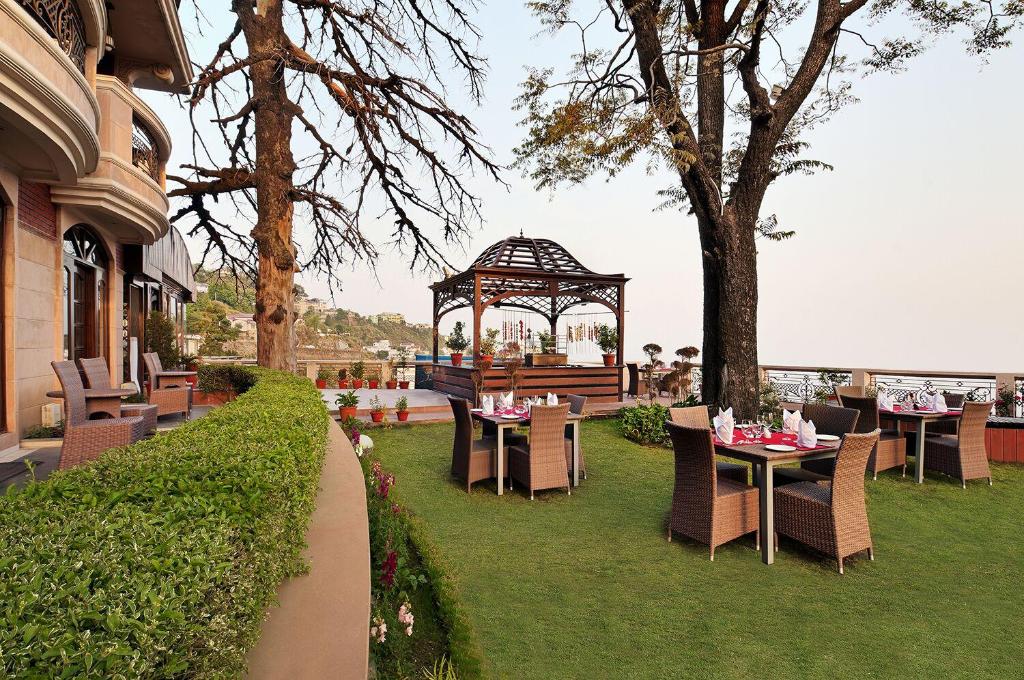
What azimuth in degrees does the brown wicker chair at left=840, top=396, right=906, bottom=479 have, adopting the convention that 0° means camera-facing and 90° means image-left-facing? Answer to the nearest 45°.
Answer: approximately 225°

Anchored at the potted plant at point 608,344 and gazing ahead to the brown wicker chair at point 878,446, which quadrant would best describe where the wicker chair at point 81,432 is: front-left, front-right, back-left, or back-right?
front-right

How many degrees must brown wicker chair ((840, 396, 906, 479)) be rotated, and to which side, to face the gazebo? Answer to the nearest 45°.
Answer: approximately 90° to its left

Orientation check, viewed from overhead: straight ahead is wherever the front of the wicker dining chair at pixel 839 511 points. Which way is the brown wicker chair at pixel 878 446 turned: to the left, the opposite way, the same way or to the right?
to the right

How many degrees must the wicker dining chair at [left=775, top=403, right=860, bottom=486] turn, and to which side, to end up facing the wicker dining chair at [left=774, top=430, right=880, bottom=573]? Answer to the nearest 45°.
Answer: approximately 45° to its left

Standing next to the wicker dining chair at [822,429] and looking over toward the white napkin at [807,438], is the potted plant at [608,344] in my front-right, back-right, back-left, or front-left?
back-right

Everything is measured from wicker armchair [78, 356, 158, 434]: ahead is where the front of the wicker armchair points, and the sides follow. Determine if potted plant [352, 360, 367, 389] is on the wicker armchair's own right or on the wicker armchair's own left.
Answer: on the wicker armchair's own left

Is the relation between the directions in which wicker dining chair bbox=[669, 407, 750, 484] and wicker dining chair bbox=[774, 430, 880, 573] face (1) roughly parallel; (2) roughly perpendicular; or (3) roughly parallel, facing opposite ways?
roughly parallel, facing opposite ways

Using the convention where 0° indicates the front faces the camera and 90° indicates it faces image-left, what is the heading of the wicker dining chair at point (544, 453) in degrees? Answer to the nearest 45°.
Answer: approximately 135°

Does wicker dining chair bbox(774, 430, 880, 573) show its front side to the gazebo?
yes

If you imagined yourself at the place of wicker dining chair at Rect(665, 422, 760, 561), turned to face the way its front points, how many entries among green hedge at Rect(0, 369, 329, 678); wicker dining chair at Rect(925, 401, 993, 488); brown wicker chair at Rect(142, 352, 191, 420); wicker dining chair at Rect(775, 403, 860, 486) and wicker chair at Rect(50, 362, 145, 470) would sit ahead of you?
2

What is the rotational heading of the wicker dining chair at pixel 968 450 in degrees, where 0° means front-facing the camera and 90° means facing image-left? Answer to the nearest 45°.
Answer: approximately 135°

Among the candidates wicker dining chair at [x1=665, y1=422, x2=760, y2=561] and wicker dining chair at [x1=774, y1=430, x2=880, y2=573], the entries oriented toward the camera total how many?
0

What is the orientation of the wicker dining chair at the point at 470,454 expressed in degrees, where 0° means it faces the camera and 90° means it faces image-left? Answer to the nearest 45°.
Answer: approximately 225°

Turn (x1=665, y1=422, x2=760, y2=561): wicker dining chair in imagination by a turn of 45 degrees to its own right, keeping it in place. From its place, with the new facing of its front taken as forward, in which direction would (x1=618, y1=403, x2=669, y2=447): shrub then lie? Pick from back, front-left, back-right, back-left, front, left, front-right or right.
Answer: left

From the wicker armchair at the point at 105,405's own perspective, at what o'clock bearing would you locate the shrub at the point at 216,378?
The shrub is roughly at 8 o'clock from the wicker armchair.

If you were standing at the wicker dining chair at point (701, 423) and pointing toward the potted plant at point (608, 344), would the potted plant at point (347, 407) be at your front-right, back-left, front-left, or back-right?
front-left

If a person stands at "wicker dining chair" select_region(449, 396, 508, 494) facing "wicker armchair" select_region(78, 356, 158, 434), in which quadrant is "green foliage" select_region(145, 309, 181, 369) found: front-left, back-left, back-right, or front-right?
front-right

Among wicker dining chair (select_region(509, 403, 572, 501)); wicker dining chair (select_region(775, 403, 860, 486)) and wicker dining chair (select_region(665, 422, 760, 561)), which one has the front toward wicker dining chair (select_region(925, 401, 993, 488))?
wicker dining chair (select_region(665, 422, 760, 561))
